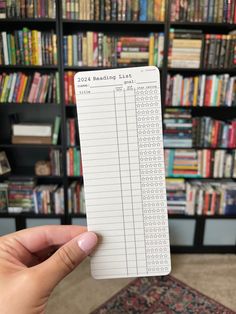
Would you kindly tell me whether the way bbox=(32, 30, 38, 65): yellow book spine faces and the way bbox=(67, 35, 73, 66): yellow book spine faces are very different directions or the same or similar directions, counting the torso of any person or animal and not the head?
same or similar directions

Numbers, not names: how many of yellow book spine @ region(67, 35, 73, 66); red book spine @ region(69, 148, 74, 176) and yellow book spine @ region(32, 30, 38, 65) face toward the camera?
3

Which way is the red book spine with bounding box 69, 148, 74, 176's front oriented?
toward the camera

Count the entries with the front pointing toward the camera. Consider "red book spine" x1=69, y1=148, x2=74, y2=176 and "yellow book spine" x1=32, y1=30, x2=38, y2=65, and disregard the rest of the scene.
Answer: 2

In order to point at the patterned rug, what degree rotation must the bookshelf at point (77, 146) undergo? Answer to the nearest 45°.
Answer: approximately 45° to its left

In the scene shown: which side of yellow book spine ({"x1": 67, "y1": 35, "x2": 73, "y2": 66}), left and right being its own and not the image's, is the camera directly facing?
front

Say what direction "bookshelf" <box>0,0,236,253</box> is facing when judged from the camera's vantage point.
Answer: facing the viewer

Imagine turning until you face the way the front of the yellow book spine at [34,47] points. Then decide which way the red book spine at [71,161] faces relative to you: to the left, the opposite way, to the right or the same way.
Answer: the same way
